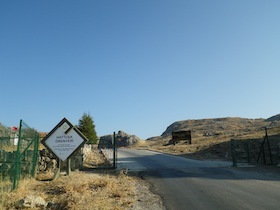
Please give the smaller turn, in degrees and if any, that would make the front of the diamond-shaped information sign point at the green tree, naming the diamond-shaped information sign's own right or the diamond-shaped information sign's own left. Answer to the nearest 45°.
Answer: approximately 180°

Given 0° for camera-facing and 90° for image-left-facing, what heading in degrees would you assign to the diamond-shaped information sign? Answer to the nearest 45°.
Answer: approximately 0°
